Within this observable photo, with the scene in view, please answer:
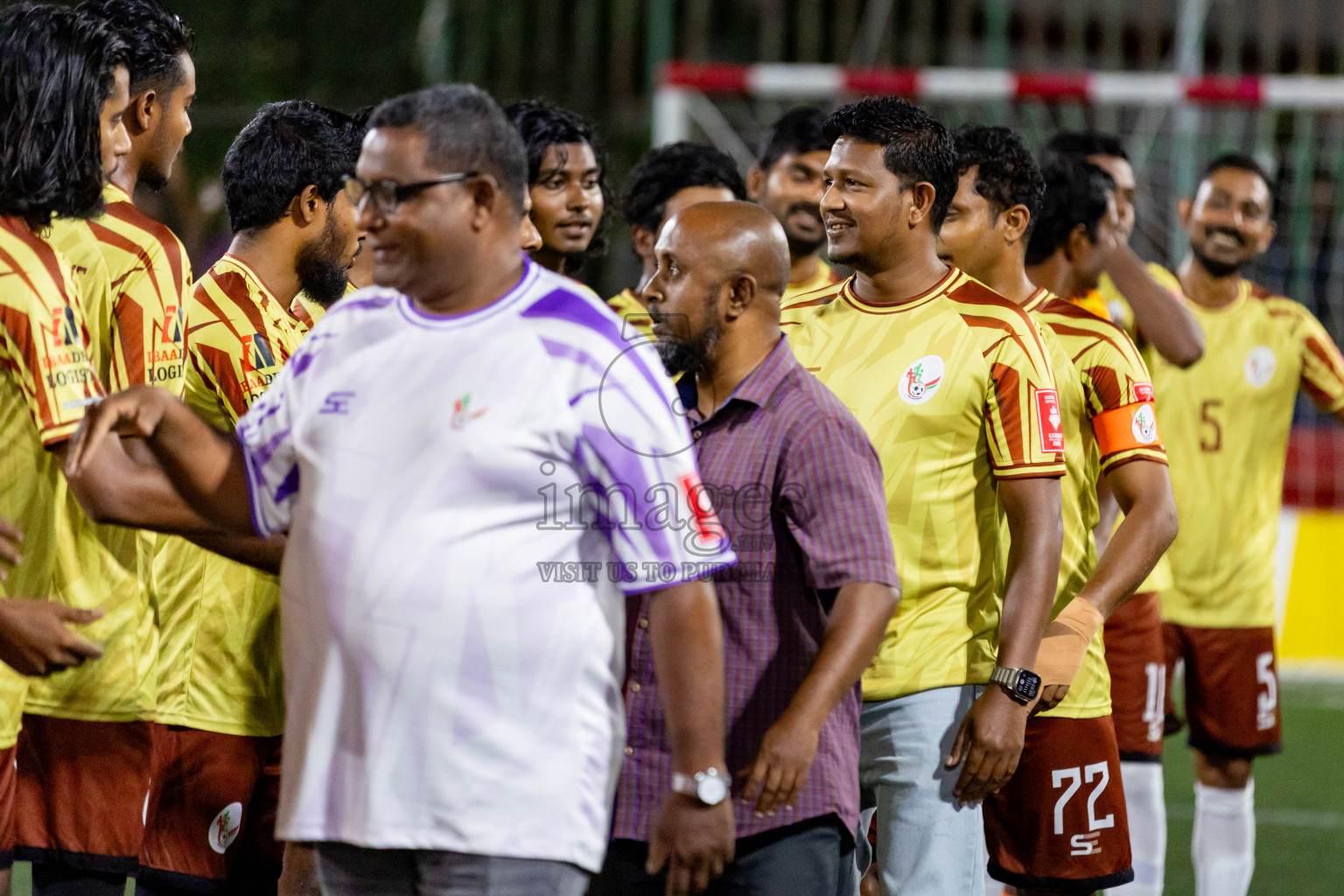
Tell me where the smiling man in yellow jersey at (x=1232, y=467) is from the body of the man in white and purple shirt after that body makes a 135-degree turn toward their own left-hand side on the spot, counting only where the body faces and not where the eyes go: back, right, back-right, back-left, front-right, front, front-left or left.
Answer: front-left

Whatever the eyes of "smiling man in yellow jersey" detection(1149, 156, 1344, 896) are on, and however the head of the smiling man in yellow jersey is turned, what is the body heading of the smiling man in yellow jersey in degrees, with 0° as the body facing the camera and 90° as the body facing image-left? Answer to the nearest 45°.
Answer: approximately 0°

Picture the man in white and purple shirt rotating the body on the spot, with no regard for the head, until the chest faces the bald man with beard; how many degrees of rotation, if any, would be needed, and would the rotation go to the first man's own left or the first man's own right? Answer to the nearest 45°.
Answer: approximately 180°

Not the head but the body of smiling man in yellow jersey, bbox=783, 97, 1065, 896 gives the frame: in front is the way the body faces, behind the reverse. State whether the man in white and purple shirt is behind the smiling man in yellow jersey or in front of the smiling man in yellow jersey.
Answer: in front

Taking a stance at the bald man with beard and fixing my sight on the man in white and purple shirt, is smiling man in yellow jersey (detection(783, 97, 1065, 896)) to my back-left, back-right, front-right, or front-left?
back-left

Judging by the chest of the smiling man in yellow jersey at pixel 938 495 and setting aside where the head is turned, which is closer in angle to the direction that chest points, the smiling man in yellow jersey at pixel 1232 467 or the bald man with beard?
the bald man with beard

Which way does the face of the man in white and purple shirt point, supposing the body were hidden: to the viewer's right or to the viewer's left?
to the viewer's left

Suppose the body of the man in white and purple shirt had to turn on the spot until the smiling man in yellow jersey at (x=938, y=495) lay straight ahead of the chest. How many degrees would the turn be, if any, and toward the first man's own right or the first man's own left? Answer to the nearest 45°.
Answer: approximately 180°

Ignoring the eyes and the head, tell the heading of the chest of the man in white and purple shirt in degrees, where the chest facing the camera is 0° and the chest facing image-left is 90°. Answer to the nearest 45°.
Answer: approximately 45°
